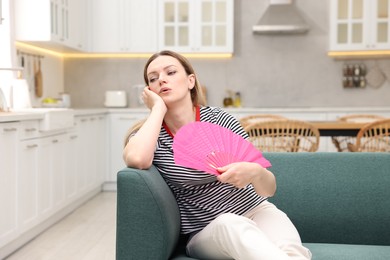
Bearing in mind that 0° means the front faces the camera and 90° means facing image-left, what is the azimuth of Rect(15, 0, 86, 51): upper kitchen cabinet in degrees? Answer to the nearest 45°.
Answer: approximately 270°

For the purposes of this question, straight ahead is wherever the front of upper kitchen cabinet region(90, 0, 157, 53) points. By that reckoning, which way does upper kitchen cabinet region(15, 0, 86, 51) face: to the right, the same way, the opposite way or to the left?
to the left

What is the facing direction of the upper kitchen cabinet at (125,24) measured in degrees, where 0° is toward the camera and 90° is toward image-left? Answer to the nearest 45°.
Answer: approximately 0°

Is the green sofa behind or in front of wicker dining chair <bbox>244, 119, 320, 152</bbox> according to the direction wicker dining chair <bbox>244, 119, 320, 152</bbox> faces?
behind

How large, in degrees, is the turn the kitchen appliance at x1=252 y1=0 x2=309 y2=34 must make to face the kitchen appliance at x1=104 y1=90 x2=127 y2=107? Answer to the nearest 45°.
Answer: approximately 90° to its right

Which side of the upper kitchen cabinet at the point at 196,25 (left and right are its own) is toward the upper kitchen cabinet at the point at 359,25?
left

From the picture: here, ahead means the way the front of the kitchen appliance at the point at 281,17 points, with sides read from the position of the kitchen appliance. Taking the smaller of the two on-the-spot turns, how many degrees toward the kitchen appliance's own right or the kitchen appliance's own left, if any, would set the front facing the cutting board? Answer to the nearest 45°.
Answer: approximately 45° to the kitchen appliance's own right

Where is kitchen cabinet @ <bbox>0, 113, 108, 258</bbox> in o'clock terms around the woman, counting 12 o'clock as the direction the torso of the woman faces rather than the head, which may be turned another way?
The kitchen cabinet is roughly at 5 o'clock from the woman.

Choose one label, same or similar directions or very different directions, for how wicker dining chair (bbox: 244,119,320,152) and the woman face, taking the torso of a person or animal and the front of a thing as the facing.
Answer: very different directions

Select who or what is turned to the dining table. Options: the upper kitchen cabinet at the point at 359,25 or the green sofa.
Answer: the upper kitchen cabinet
